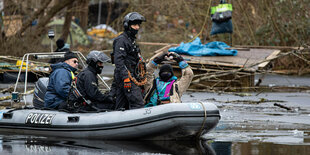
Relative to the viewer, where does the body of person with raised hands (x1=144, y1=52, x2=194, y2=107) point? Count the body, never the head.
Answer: toward the camera

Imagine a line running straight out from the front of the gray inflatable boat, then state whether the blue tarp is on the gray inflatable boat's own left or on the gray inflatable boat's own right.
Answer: on the gray inflatable boat's own left

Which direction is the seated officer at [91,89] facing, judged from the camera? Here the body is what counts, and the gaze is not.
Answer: to the viewer's right

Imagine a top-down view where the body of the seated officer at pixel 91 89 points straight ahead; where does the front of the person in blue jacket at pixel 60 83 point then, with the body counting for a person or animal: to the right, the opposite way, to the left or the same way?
the same way

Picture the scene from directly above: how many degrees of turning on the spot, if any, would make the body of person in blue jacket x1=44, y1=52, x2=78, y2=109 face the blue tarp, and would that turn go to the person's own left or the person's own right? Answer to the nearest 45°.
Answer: approximately 45° to the person's own left

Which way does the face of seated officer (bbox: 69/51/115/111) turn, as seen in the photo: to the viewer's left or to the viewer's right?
to the viewer's right

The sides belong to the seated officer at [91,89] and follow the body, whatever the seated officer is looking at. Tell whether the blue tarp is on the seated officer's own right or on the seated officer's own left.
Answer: on the seated officer's own left

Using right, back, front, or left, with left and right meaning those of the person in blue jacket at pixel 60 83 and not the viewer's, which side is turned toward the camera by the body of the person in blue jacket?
right

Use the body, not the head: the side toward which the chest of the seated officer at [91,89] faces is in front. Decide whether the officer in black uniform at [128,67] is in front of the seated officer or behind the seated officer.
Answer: in front

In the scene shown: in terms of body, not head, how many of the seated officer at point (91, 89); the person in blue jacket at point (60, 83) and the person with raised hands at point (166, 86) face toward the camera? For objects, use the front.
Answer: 1

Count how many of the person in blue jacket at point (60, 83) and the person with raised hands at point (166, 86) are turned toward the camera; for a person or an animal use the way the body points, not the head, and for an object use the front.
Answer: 1

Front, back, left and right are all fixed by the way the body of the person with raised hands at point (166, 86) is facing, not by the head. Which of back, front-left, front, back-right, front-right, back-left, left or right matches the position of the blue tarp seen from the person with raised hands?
back

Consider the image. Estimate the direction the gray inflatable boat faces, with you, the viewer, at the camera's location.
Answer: facing to the right of the viewer

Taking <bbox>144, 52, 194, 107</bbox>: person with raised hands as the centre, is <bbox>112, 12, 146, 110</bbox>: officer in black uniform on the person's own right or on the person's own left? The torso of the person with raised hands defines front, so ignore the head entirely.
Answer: on the person's own right

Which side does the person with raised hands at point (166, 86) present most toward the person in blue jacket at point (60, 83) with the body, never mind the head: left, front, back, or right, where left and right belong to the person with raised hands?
right
